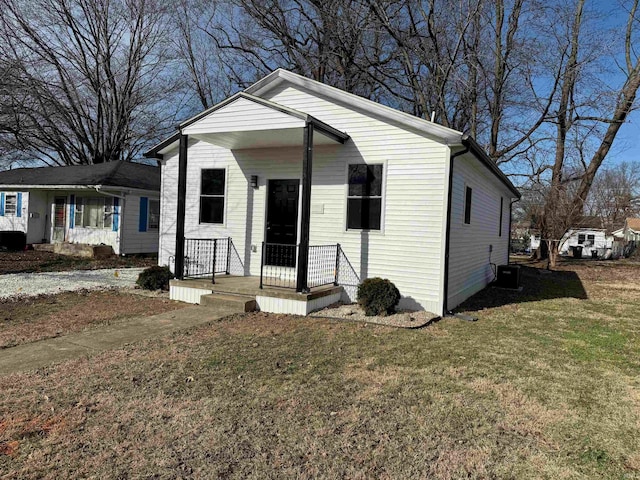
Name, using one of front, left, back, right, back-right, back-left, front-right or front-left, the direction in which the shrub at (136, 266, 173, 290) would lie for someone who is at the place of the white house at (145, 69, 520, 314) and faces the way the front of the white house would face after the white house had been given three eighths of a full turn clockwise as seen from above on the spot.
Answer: left

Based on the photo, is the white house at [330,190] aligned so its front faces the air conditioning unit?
no

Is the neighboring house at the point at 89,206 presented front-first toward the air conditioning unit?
no

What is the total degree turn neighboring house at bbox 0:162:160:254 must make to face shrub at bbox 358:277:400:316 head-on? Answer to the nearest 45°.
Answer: approximately 45° to its left

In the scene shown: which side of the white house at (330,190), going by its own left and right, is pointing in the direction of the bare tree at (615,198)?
back

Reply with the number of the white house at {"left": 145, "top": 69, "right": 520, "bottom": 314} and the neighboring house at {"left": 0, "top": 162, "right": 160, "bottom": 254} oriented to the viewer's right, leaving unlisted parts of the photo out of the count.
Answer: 0

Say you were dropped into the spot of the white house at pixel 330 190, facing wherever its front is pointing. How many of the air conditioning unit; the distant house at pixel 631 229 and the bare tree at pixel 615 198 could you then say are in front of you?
0

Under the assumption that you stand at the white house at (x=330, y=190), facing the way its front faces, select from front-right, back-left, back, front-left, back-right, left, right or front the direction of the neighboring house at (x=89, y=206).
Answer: right

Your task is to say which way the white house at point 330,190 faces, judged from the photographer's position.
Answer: facing the viewer and to the left of the viewer

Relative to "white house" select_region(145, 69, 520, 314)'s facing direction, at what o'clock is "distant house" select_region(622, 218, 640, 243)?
The distant house is roughly at 6 o'clock from the white house.

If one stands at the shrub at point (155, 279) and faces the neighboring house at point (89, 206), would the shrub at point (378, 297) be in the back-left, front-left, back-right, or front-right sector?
back-right

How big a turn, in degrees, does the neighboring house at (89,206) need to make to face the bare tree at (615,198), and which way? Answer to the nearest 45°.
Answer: approximately 135° to its left

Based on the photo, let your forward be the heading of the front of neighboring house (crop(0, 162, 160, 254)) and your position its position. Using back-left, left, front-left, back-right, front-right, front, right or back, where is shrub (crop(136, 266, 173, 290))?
front-left

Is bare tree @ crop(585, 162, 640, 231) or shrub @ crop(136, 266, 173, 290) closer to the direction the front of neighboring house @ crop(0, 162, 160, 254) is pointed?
the shrub

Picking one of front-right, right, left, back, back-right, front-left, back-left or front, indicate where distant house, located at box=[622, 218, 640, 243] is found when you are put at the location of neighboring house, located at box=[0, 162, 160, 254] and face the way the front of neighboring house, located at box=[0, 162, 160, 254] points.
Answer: back-left
